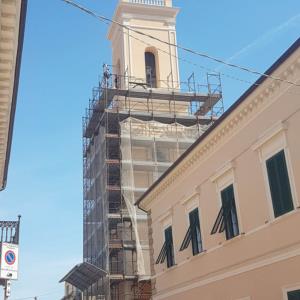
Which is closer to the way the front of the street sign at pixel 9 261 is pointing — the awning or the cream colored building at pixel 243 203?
the cream colored building

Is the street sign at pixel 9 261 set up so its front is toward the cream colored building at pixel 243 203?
no

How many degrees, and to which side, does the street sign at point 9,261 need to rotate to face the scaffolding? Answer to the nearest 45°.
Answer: approximately 135° to its left

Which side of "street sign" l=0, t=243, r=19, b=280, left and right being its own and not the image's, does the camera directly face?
front

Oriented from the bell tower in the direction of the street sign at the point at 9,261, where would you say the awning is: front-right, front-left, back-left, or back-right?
front-right

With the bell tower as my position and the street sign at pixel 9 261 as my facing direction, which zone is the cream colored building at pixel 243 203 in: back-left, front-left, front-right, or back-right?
front-left

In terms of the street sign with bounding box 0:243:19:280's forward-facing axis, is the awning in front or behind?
behind
